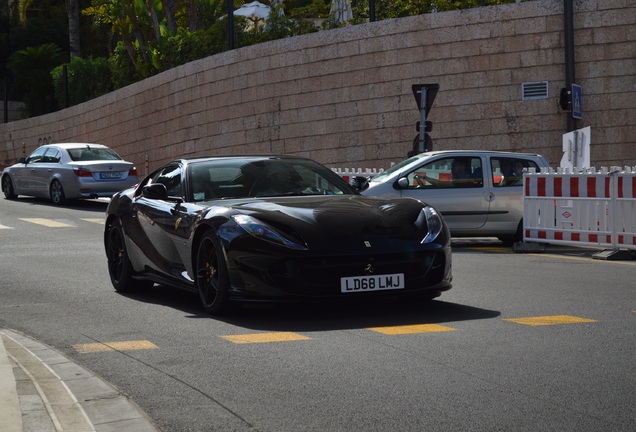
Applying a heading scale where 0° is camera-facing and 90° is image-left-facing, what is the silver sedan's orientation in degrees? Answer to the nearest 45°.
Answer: approximately 135°

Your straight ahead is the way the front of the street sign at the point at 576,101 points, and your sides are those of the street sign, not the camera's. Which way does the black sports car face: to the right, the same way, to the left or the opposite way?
the same way

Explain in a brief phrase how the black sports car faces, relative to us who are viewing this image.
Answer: facing the viewer and to the right of the viewer

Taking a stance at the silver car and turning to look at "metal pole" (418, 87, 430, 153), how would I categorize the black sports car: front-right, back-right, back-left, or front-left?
back-left

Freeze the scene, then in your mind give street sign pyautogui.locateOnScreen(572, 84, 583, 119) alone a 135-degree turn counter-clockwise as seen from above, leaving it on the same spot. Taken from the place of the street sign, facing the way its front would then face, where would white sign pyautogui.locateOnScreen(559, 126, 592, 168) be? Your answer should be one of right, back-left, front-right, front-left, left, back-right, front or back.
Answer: back

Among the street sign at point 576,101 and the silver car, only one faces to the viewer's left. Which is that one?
the silver car

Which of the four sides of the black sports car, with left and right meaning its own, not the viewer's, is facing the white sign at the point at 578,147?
left

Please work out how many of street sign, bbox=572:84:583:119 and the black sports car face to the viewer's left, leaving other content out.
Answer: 0

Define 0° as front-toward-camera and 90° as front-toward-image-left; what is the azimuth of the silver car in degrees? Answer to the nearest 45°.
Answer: approximately 90°

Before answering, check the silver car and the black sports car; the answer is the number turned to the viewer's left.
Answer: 1

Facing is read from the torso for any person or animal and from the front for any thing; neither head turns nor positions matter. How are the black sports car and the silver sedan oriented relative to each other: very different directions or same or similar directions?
very different directions

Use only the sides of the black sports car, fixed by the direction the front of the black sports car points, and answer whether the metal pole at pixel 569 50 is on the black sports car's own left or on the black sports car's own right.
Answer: on the black sports car's own left

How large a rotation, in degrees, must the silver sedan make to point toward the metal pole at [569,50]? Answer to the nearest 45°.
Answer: approximately 135° to its right

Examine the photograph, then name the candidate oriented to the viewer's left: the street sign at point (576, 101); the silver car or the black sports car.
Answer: the silver car
